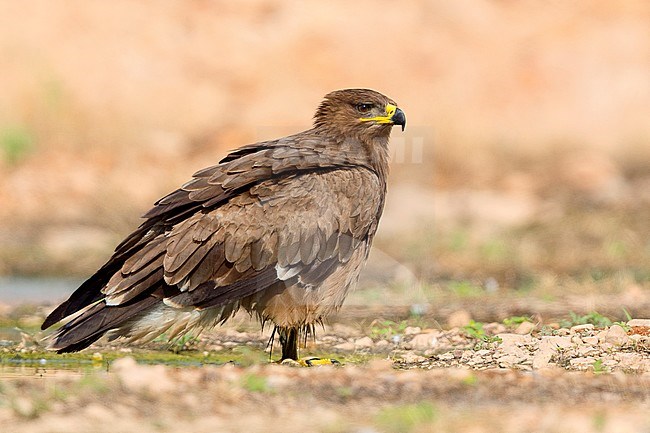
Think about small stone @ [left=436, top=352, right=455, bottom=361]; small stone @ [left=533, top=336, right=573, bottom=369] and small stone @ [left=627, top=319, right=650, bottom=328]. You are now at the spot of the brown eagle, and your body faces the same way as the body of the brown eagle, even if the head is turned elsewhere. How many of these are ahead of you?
3

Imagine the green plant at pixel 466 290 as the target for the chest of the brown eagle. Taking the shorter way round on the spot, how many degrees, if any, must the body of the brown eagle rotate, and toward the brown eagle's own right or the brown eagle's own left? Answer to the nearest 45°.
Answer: approximately 45° to the brown eagle's own left

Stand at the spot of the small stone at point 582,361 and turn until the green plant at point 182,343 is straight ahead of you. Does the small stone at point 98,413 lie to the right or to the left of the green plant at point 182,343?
left

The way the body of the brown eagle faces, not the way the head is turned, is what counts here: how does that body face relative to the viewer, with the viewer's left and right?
facing to the right of the viewer

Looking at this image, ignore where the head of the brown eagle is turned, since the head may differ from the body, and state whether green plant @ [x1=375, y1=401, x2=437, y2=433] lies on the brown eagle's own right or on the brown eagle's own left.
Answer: on the brown eagle's own right

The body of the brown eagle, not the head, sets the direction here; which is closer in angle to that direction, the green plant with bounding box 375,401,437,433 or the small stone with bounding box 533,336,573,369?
the small stone
